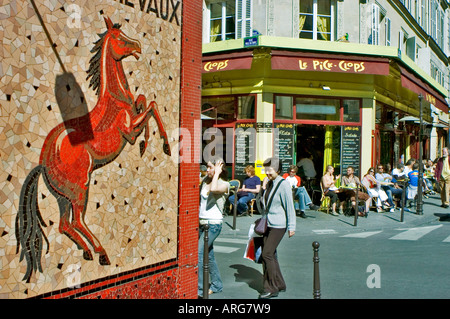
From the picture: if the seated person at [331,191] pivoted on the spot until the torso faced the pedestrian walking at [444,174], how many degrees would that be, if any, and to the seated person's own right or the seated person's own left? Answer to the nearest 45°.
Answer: approximately 90° to the seated person's own left

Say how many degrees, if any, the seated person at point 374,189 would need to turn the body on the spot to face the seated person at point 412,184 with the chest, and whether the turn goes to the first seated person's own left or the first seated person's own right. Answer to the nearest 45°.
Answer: approximately 90° to the first seated person's own left

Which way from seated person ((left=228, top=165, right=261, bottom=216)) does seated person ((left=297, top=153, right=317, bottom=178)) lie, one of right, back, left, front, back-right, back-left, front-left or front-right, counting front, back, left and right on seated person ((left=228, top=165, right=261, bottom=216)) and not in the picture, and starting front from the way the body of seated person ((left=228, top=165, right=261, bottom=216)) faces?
back

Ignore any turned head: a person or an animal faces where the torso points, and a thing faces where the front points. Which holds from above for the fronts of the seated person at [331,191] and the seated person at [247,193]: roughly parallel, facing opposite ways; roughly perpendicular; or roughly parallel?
roughly perpendicular

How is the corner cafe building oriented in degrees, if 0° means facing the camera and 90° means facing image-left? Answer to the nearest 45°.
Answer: approximately 0°

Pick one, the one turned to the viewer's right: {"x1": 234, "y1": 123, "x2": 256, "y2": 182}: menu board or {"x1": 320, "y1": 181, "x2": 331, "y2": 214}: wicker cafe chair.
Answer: the wicker cafe chair

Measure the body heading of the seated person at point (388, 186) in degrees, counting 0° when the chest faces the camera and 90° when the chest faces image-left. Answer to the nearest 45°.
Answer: approximately 315°
